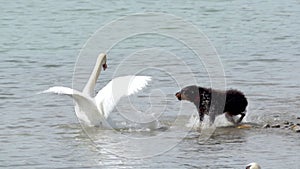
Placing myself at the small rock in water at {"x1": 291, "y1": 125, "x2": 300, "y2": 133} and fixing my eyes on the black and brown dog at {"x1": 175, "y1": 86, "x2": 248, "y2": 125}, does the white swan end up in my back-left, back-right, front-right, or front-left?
front-left

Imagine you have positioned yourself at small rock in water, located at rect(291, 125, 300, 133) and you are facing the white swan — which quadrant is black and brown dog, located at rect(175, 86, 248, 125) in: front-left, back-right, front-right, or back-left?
front-right

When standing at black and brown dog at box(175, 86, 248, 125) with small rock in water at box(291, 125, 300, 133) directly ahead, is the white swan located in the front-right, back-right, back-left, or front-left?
back-right

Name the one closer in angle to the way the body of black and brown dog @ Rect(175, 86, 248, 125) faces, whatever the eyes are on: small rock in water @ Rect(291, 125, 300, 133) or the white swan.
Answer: the white swan

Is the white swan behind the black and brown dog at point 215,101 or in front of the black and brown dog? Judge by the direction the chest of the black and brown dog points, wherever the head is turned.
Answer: in front

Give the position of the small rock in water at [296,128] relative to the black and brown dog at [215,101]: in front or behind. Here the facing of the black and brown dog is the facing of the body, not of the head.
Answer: behind

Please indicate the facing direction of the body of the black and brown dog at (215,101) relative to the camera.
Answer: to the viewer's left
